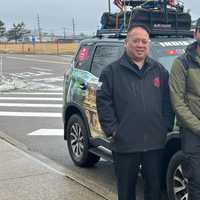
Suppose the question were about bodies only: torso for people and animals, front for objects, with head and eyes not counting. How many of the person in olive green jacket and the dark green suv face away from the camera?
0
